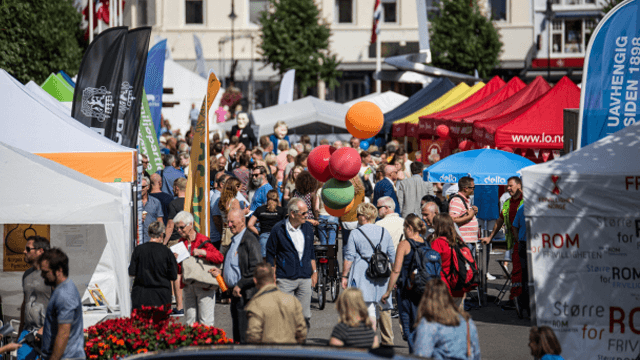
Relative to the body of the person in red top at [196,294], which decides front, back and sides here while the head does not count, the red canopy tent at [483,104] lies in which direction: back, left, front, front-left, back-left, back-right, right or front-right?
back

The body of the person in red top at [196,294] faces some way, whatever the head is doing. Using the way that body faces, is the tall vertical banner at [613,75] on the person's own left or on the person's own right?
on the person's own left

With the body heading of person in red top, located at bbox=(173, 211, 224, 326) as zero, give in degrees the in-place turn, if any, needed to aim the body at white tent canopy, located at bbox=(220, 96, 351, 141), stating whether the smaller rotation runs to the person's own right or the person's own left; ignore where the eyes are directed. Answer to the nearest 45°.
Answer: approximately 135° to the person's own right

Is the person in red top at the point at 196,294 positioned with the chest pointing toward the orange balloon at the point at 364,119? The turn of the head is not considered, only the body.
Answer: no

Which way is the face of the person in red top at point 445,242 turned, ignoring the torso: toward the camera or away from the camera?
away from the camera

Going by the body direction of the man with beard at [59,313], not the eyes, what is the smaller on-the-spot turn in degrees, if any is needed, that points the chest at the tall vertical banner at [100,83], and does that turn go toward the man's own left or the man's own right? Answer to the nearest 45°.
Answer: approximately 90° to the man's own right

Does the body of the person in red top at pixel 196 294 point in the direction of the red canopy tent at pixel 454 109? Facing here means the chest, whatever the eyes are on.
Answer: no

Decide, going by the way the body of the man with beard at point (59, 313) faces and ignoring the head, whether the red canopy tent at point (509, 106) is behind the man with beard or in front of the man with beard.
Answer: behind

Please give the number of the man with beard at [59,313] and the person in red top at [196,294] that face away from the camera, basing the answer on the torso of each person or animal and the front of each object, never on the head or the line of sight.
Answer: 0

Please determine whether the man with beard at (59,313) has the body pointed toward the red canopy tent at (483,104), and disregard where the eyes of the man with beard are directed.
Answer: no

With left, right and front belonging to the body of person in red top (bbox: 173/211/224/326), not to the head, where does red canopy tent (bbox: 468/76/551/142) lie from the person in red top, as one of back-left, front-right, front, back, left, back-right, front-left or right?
back

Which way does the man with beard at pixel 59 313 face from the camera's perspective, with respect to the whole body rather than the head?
to the viewer's left
